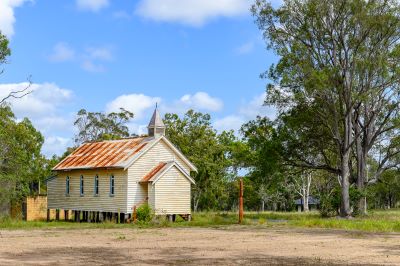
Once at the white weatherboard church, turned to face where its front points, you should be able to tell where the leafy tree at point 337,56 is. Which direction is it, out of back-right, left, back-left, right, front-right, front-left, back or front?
front-left

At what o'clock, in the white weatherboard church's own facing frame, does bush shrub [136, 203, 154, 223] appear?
The bush shrub is roughly at 1 o'clock from the white weatherboard church.

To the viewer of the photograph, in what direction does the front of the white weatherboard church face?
facing the viewer and to the right of the viewer
